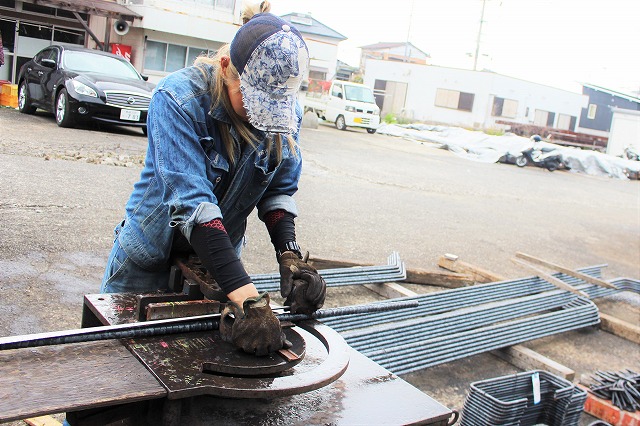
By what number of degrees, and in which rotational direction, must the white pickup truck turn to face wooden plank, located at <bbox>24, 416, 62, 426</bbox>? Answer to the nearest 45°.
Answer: approximately 45° to its right

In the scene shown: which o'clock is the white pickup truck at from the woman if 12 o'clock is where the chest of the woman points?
The white pickup truck is roughly at 8 o'clock from the woman.

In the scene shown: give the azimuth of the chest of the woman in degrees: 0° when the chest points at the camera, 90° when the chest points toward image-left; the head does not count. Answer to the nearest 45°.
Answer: approximately 315°

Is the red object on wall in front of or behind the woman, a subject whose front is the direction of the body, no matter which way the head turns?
behind

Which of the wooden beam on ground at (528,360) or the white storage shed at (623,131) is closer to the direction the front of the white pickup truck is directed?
the wooden beam on ground

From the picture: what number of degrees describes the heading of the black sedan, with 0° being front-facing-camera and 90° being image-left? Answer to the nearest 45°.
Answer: approximately 315°

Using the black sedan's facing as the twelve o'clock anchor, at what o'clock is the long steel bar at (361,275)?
The long steel bar is roughly at 1 o'clock from the black sedan.

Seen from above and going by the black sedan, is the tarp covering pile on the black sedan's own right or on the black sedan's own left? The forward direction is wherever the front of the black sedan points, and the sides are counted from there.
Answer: on the black sedan's own left
